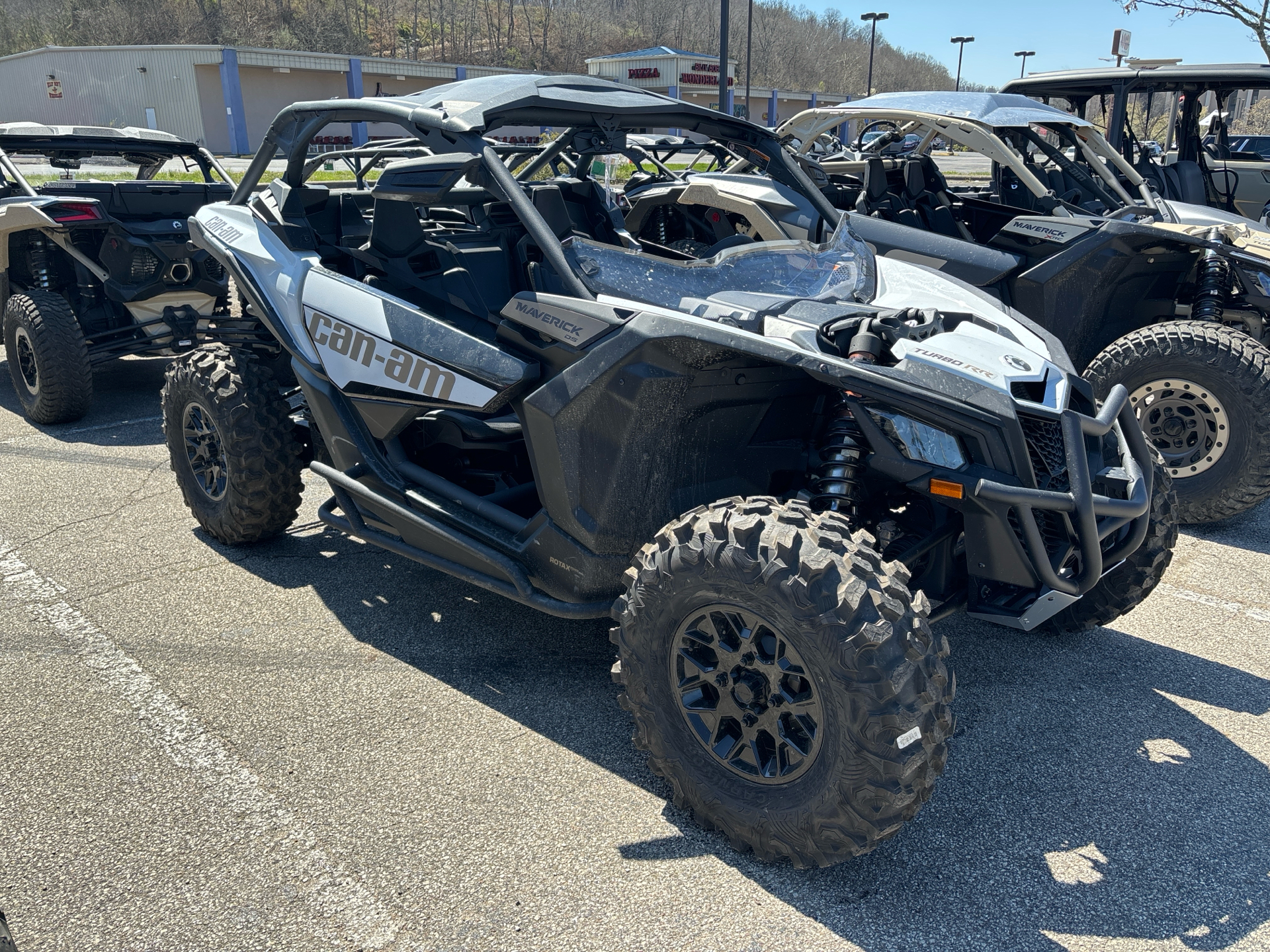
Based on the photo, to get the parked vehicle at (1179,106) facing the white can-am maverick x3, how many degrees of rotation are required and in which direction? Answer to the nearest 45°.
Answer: approximately 90° to its right

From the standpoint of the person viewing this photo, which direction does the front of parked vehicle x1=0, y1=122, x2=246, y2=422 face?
facing away from the viewer and to the left of the viewer

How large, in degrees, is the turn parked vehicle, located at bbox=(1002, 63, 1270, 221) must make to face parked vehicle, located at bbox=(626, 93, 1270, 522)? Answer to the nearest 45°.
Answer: approximately 90° to its right

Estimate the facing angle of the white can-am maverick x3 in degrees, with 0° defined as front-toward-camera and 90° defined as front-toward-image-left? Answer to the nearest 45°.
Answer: approximately 315°

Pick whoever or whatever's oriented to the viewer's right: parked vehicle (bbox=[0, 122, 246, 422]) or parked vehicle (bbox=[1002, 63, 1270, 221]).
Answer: parked vehicle (bbox=[1002, 63, 1270, 221])

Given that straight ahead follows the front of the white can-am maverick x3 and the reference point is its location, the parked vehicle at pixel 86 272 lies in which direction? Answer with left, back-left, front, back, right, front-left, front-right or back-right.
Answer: back

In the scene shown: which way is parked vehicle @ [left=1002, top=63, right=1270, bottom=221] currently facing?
to the viewer's right

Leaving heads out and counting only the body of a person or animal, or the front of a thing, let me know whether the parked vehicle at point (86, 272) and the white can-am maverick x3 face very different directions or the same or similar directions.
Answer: very different directions

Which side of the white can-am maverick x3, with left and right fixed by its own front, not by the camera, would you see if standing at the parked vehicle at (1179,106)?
left

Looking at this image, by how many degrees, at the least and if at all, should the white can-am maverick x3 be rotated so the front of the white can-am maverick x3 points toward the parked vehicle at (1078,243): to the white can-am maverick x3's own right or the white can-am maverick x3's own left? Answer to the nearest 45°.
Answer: approximately 90° to the white can-am maverick x3's own left

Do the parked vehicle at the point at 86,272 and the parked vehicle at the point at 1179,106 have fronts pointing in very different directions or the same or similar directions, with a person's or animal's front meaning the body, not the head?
very different directions

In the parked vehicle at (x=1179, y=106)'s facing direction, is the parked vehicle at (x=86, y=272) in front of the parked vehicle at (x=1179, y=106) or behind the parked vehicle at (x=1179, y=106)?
behind
